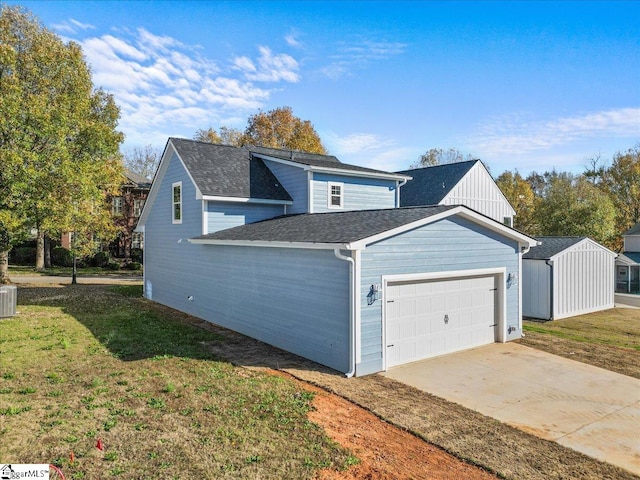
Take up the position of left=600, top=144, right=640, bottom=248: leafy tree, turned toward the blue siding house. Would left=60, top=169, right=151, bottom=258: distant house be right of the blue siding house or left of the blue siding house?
right

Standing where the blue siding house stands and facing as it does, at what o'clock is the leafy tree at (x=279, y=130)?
The leafy tree is roughly at 7 o'clock from the blue siding house.

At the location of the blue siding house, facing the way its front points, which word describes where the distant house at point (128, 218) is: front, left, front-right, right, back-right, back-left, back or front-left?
back

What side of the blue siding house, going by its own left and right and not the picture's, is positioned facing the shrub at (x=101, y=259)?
back

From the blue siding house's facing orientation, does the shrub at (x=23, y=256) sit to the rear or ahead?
to the rear

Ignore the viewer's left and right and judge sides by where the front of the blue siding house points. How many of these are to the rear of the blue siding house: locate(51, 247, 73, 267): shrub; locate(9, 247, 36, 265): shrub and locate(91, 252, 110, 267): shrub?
3

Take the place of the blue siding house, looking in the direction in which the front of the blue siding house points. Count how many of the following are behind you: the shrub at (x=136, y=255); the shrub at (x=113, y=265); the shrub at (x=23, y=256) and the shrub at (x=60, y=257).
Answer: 4

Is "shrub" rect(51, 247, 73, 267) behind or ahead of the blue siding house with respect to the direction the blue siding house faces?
behind

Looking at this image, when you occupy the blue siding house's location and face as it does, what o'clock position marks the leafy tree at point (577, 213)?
The leafy tree is roughly at 9 o'clock from the blue siding house.

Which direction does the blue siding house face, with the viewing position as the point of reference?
facing the viewer and to the right of the viewer

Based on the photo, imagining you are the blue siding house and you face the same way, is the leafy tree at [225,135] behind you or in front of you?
behind

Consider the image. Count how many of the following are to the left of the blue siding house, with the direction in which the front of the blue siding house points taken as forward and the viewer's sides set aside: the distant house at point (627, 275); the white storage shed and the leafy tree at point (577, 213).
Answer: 3

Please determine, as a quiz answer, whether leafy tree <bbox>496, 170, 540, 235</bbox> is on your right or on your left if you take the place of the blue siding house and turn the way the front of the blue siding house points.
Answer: on your left

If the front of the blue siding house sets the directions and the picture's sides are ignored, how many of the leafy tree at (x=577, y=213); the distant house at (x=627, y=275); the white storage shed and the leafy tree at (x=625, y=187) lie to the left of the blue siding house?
4

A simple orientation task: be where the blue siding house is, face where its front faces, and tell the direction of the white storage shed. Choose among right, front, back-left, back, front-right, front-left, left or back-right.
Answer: left

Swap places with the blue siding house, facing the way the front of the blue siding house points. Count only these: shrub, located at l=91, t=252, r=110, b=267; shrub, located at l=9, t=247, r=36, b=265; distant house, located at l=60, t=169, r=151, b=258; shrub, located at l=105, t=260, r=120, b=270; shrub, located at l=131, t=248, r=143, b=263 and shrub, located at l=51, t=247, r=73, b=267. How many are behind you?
6
